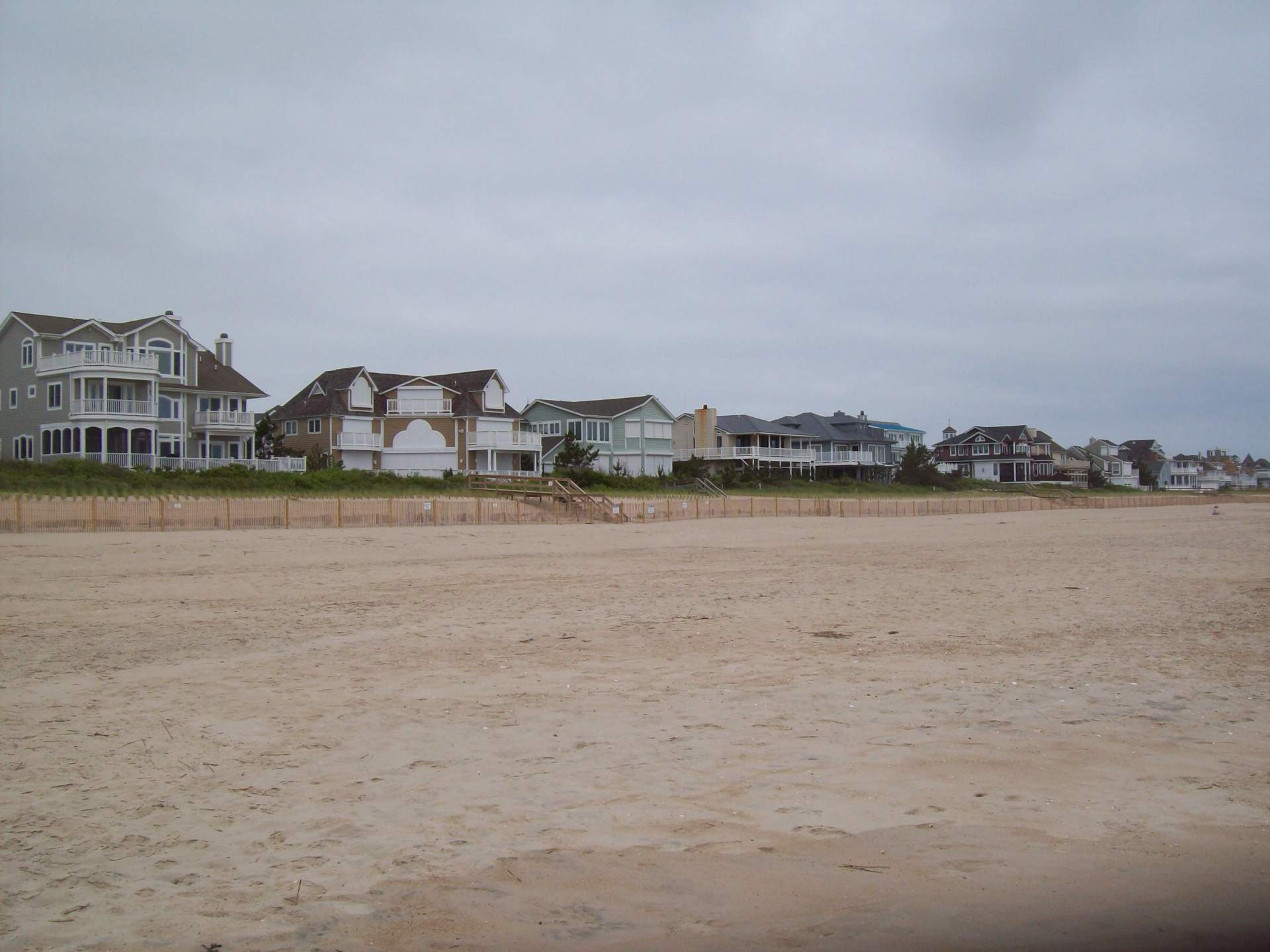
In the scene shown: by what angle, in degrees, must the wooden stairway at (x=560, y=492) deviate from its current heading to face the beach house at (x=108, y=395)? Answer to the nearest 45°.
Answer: approximately 135° to its right

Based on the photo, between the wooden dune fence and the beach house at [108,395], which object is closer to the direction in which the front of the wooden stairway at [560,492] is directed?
the wooden dune fence
